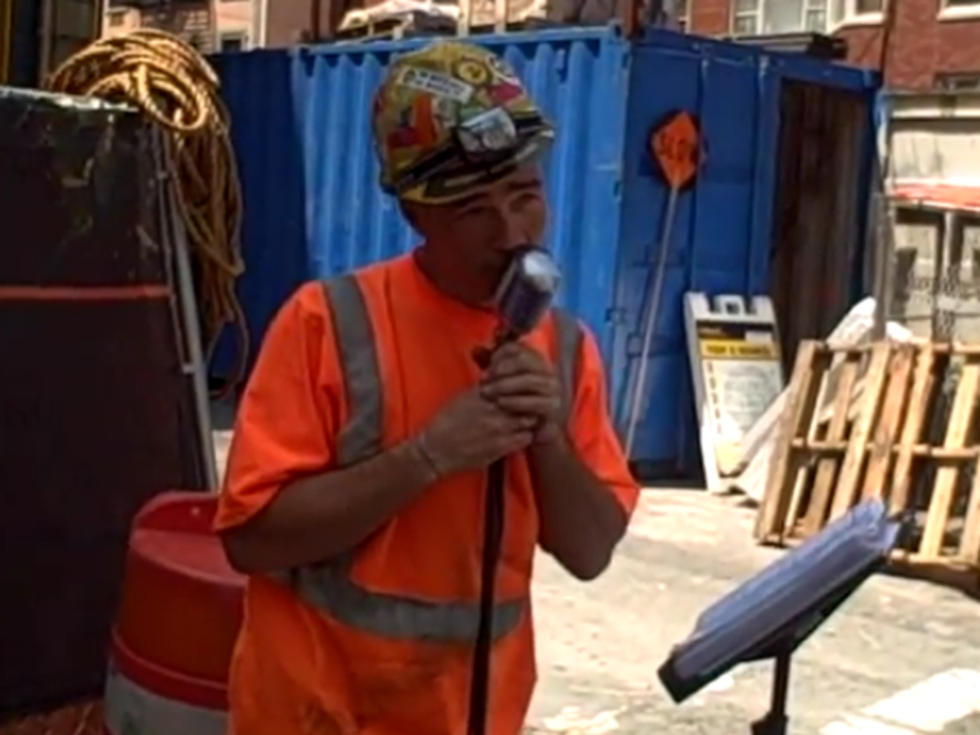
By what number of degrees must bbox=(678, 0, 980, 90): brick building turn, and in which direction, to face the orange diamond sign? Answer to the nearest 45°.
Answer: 0° — it already faces it

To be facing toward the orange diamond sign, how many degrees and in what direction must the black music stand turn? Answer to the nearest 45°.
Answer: approximately 90° to its right

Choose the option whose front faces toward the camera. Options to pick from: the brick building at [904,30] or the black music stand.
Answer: the brick building

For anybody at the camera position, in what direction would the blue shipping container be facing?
facing the viewer and to the right of the viewer

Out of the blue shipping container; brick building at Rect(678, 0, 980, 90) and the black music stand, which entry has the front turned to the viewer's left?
the black music stand

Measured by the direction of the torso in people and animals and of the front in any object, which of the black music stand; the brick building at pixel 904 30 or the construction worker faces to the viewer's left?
the black music stand

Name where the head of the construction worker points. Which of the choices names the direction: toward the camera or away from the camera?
toward the camera

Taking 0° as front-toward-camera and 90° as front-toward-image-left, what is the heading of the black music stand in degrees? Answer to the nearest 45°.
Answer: approximately 90°

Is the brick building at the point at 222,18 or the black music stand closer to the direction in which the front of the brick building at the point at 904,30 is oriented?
the black music stand

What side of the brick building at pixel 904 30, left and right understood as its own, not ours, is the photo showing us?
front

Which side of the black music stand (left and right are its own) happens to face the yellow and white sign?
right

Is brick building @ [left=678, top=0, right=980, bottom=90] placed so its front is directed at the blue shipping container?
yes

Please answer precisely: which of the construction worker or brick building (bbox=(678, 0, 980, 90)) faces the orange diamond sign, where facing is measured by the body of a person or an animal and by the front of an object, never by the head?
the brick building

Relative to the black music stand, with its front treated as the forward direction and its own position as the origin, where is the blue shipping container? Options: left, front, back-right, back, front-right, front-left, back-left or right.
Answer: right

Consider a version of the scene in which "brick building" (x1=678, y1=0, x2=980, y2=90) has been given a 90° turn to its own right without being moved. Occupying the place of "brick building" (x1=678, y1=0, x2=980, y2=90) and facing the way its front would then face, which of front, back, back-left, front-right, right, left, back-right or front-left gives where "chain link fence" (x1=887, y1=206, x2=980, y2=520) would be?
left

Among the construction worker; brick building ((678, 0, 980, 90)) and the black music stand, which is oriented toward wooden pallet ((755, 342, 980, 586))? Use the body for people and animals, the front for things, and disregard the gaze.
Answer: the brick building
